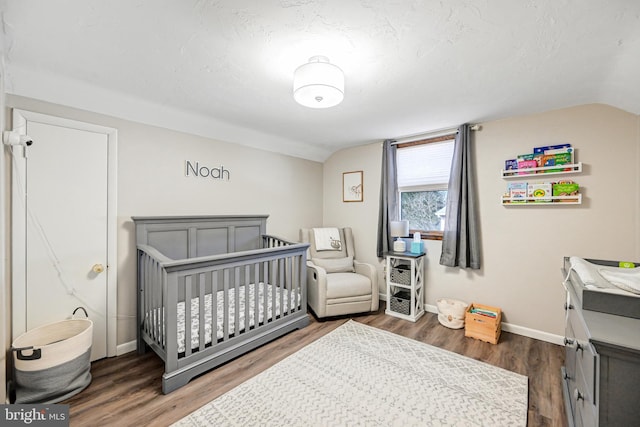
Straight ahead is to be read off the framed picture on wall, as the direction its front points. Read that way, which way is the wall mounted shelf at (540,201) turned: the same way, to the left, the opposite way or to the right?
the same way

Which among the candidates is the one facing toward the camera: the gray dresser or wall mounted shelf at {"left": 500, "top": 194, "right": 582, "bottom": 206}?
the wall mounted shelf

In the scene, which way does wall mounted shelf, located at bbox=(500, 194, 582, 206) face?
toward the camera

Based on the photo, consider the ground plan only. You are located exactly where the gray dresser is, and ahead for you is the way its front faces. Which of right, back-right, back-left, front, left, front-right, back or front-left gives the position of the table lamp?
front-right

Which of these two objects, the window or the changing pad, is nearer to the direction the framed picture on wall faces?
the changing pad

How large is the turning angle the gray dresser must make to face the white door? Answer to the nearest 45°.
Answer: approximately 45° to its left

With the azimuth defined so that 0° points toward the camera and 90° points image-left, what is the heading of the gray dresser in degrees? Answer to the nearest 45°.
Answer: approximately 90°

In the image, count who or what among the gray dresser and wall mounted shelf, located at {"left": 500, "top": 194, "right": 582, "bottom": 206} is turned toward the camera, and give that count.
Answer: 1

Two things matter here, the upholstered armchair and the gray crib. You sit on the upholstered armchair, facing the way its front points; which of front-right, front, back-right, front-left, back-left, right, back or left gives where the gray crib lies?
right

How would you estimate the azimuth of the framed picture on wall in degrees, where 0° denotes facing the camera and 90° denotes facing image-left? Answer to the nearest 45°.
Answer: approximately 45°
